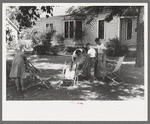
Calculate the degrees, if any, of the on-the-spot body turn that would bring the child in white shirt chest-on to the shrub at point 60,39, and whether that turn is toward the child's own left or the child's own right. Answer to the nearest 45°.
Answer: approximately 90° to the child's own right

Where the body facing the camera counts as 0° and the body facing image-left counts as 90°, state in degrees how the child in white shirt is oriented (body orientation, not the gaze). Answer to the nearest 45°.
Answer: approximately 90°
